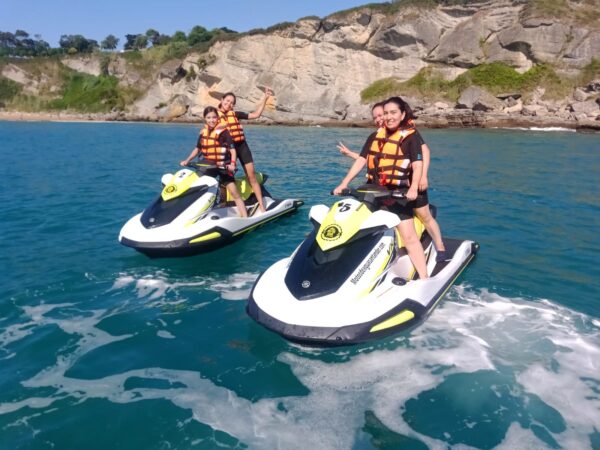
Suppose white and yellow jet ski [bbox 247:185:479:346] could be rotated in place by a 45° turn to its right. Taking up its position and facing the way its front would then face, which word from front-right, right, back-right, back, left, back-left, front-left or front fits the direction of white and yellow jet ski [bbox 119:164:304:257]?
front-right

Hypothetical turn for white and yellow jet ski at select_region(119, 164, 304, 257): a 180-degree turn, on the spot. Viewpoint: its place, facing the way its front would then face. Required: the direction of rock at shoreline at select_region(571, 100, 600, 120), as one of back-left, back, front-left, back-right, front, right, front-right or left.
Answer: front

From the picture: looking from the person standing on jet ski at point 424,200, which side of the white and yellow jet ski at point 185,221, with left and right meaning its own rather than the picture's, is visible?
left

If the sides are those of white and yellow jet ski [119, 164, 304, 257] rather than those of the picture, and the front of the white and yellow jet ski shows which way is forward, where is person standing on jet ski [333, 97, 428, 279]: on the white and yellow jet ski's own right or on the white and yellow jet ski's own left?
on the white and yellow jet ski's own left

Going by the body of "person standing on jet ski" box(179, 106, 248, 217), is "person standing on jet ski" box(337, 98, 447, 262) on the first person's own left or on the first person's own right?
on the first person's own left

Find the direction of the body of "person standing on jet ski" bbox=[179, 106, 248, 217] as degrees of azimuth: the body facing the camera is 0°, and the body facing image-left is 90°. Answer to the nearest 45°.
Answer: approximately 45°

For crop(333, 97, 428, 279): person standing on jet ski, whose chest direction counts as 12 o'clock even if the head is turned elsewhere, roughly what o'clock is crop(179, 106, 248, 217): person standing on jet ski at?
crop(179, 106, 248, 217): person standing on jet ski is roughly at 3 o'clock from crop(333, 97, 428, 279): person standing on jet ski.

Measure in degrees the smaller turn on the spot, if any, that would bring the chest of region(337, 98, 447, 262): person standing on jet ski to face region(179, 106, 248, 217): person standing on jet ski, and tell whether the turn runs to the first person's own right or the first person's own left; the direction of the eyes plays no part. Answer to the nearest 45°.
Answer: approximately 90° to the first person's own right

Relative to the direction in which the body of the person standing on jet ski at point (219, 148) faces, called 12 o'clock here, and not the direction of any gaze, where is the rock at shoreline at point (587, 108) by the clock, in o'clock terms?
The rock at shoreline is roughly at 6 o'clock from the person standing on jet ski.
